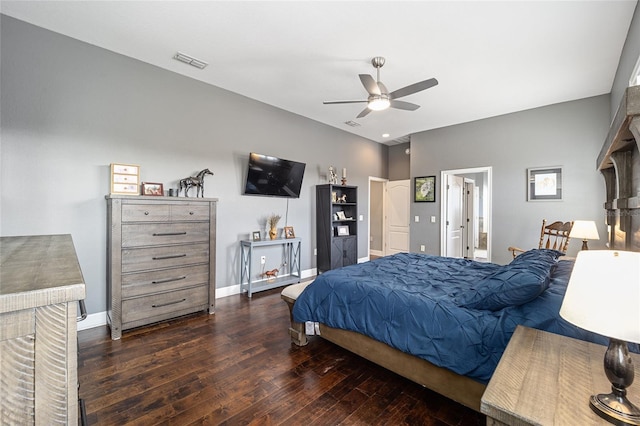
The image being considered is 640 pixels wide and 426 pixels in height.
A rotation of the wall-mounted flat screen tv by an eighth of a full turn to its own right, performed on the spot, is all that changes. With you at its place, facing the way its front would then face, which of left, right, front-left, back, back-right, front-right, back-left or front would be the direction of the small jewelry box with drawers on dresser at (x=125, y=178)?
front-right

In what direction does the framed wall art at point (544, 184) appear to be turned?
toward the camera

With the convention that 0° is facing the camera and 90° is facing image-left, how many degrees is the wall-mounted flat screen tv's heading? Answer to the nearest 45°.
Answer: approximately 315°

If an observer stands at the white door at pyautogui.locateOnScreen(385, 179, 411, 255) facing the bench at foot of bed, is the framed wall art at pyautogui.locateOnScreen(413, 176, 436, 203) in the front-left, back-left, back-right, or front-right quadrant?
front-left

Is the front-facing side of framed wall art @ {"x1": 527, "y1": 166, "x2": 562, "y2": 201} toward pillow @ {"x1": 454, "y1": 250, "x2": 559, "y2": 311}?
yes

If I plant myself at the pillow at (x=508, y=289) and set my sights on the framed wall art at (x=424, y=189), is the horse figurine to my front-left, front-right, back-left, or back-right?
front-left

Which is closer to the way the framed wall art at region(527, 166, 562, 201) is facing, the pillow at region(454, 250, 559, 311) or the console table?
the pillow

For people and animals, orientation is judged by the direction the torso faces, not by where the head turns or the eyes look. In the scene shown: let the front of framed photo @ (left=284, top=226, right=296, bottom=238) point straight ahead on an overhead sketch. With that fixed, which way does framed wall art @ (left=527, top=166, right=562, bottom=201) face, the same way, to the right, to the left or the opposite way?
to the right

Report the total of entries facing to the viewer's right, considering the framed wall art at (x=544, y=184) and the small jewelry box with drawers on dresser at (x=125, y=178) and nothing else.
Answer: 0

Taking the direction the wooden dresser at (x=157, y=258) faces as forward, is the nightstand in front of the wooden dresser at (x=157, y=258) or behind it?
in front

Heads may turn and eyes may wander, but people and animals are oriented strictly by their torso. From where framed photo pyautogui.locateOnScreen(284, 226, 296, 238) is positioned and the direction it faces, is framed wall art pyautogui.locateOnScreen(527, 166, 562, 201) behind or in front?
in front

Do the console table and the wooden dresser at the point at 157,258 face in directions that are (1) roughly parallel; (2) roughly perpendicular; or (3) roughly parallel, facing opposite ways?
roughly parallel

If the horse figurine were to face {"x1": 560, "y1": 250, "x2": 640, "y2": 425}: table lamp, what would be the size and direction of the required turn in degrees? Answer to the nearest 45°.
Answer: approximately 90° to its right

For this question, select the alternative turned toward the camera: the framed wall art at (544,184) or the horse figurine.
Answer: the framed wall art

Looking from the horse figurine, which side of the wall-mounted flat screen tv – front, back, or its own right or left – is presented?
right

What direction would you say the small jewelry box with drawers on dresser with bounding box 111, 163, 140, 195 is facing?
toward the camera

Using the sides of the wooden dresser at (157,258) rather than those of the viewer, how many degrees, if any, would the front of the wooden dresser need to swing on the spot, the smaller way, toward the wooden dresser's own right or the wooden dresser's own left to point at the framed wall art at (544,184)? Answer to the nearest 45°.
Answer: approximately 45° to the wooden dresser's own left
